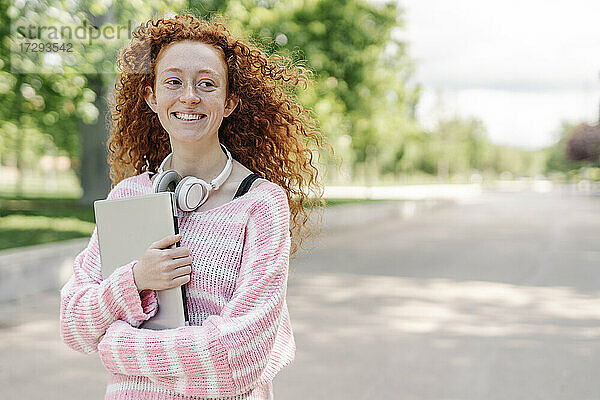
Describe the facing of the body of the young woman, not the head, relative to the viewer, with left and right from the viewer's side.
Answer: facing the viewer and to the left of the viewer

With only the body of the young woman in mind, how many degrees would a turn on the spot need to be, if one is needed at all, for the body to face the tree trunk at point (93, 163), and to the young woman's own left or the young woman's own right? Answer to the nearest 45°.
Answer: approximately 135° to the young woman's own right
